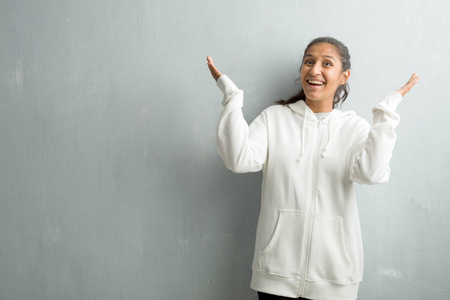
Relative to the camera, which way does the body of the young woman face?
toward the camera
